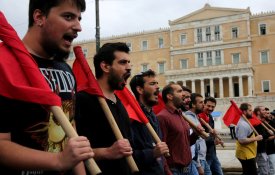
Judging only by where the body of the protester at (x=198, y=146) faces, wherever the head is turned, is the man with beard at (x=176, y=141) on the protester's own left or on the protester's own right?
on the protester's own right

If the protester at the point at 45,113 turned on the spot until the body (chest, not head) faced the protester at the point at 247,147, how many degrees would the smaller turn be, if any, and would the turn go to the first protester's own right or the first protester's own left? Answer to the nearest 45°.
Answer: approximately 90° to the first protester's own left

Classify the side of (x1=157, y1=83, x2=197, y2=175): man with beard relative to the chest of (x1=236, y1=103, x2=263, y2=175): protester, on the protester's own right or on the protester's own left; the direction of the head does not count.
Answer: on the protester's own right

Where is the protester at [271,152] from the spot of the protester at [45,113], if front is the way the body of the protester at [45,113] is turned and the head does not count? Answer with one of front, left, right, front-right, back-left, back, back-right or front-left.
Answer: left
